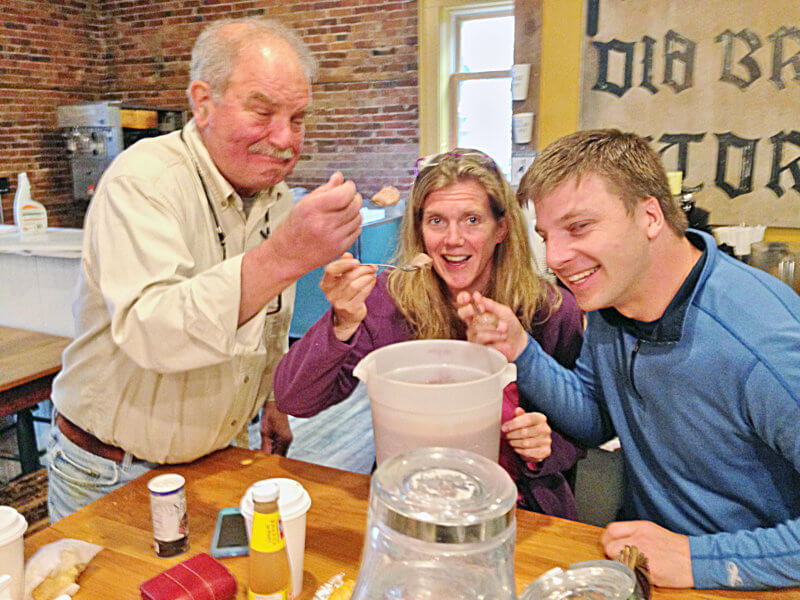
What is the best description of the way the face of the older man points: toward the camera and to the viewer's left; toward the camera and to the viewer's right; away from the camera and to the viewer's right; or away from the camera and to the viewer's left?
toward the camera and to the viewer's right

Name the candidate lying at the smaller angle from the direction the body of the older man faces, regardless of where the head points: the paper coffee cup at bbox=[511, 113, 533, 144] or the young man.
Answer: the young man

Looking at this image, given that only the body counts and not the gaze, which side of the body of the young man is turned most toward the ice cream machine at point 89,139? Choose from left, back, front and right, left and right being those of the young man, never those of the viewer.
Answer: right

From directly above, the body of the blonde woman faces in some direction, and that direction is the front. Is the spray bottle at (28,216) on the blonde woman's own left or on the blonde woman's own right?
on the blonde woman's own right

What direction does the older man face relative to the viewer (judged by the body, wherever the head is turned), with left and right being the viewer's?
facing the viewer and to the right of the viewer

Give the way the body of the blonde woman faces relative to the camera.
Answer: toward the camera

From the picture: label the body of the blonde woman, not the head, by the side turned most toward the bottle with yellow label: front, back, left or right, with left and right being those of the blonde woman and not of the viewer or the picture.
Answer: front

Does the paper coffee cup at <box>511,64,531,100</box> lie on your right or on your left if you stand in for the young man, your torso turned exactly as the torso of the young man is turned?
on your right

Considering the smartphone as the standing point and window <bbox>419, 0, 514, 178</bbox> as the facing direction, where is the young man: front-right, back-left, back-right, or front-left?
front-right

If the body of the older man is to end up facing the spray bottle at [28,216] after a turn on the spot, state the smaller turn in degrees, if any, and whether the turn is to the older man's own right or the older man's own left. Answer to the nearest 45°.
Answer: approximately 135° to the older man's own left

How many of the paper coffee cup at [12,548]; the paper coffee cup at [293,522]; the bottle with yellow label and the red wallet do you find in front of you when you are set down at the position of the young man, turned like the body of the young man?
4

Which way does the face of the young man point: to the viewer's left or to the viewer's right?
to the viewer's left

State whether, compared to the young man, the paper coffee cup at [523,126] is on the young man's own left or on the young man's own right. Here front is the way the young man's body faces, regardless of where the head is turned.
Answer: on the young man's own right

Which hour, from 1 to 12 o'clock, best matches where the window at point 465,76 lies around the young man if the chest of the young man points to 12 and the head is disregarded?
The window is roughly at 4 o'clock from the young man.

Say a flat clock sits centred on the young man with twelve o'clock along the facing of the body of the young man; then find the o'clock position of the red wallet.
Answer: The red wallet is roughly at 12 o'clock from the young man.

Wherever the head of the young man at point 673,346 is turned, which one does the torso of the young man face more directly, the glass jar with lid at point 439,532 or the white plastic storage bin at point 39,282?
the glass jar with lid

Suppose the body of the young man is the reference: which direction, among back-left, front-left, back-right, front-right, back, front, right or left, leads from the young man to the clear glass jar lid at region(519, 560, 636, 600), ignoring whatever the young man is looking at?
front-left

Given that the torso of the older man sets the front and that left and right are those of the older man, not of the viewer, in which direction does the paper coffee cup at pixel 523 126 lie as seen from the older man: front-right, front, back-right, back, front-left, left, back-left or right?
left

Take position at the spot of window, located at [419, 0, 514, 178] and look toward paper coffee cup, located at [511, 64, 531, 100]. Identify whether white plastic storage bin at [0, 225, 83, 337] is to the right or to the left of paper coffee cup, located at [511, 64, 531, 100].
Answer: right

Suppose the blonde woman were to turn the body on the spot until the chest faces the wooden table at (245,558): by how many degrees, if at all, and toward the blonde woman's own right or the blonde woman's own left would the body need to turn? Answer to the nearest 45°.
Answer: approximately 45° to the blonde woman's own right
